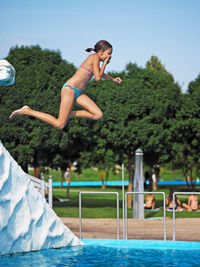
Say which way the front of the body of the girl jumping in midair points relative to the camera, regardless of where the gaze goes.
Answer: to the viewer's right

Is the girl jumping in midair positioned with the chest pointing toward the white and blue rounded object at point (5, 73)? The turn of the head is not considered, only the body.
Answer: no
